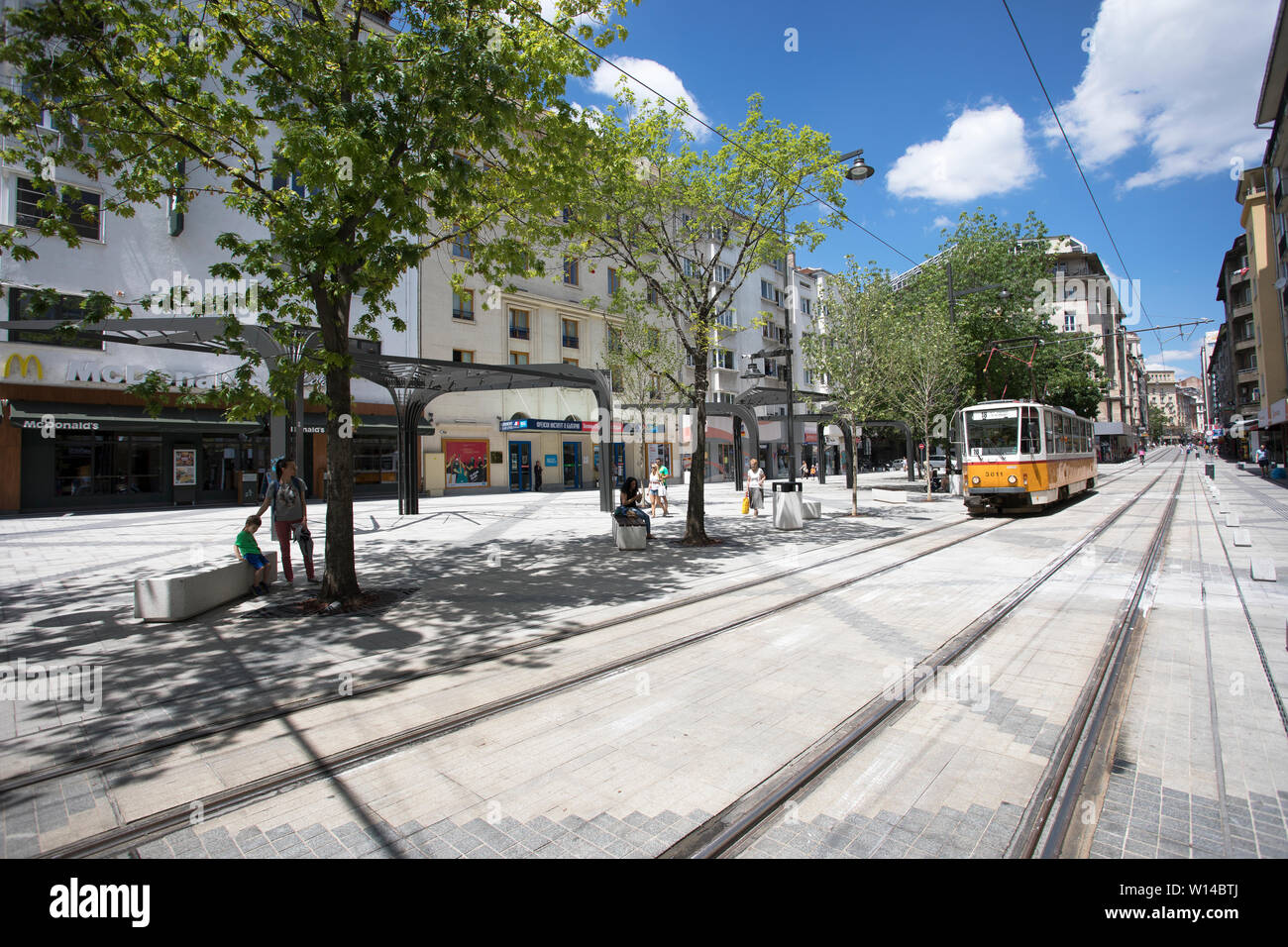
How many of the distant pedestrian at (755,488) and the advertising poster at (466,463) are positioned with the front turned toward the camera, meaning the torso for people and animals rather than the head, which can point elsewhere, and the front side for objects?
2

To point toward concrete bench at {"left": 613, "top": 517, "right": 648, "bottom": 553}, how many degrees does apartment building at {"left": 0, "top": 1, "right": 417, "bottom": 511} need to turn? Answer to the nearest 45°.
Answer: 0° — it already faces it

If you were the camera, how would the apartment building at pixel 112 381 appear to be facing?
facing the viewer and to the right of the viewer

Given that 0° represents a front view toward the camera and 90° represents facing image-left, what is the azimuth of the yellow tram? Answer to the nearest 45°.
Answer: approximately 45°

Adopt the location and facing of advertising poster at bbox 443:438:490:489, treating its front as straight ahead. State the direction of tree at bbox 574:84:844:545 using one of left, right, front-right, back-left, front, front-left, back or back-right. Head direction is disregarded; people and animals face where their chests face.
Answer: front

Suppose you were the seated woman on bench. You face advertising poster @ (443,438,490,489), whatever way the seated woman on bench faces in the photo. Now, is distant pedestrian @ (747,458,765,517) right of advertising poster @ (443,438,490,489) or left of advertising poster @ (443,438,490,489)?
right

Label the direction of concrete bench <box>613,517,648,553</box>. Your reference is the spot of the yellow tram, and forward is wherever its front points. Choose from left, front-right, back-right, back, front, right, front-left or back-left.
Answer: front

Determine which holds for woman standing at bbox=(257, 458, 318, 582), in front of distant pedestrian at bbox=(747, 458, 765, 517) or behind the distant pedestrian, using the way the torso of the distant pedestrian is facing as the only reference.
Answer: in front

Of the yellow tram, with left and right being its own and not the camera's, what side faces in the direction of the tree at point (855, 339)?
right

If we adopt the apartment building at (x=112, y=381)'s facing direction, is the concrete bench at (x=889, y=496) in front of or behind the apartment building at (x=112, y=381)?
in front

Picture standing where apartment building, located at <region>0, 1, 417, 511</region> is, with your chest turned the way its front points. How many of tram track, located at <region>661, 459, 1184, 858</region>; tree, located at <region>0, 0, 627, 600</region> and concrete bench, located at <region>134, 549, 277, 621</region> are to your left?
0

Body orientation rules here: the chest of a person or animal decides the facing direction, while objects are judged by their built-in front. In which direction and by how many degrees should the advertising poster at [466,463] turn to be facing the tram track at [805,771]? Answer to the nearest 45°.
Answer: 0° — it already faces it

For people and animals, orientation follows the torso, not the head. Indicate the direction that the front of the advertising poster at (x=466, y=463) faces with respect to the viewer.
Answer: facing the viewer

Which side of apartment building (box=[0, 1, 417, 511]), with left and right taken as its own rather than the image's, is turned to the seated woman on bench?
front

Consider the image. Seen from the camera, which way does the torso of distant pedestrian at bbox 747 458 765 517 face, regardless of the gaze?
toward the camera

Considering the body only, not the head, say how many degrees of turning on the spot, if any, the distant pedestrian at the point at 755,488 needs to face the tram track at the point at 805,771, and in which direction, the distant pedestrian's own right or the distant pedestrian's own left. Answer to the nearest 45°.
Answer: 0° — they already face it
